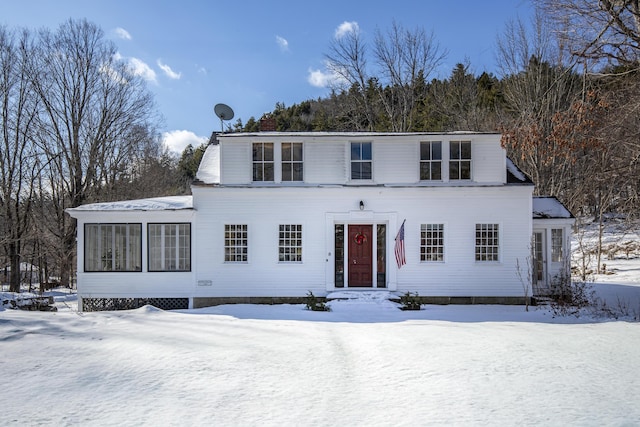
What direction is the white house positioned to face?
toward the camera

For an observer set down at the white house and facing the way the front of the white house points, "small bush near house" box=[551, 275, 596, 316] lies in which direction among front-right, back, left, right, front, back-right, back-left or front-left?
left
